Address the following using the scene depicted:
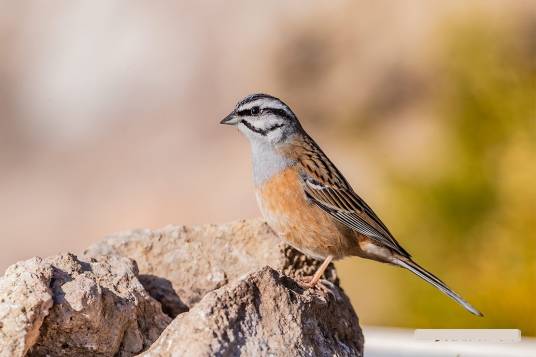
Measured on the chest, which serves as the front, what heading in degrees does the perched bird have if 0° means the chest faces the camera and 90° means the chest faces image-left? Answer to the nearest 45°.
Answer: approximately 90°
